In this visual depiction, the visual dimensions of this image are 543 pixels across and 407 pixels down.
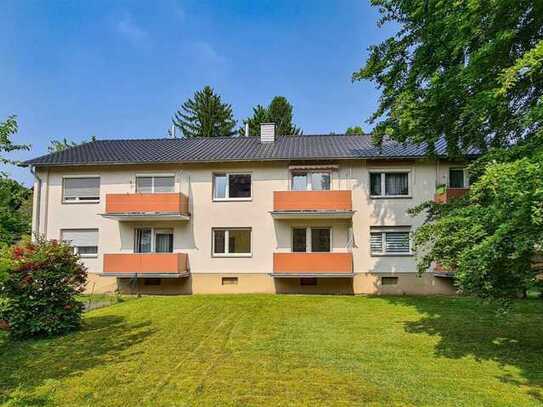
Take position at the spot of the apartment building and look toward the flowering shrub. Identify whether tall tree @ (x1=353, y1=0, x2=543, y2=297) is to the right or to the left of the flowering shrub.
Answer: left

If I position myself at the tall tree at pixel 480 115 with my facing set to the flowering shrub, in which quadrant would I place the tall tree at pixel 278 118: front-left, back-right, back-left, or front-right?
front-right

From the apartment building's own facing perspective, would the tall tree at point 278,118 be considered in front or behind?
behind

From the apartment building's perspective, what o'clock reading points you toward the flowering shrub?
The flowering shrub is roughly at 1 o'clock from the apartment building.

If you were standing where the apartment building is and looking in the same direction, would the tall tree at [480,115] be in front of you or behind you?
in front

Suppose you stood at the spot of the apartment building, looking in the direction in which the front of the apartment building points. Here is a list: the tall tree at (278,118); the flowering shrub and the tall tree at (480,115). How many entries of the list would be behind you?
1

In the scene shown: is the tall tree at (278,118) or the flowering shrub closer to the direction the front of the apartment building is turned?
the flowering shrub

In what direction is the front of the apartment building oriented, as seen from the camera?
facing the viewer
